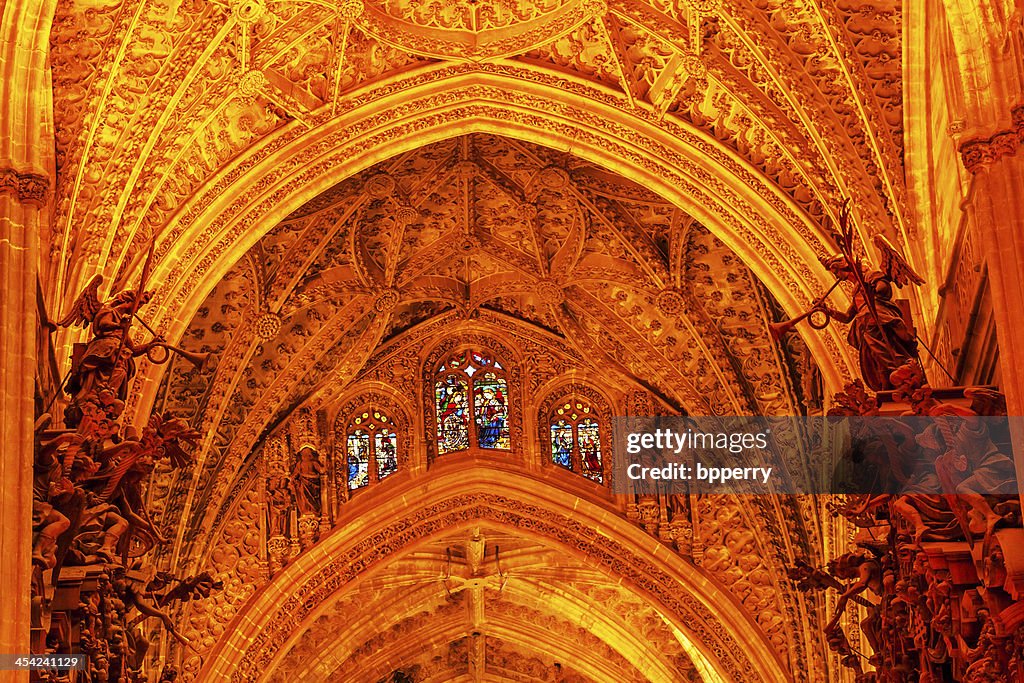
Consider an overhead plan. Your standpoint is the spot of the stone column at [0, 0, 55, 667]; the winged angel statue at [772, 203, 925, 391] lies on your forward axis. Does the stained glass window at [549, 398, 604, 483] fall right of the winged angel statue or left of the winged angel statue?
left

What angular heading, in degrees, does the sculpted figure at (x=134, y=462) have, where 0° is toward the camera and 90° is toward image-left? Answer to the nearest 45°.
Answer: approximately 270°

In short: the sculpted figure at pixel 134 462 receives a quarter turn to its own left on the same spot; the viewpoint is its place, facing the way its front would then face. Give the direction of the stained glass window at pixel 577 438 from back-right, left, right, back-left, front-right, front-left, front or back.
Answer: front-right

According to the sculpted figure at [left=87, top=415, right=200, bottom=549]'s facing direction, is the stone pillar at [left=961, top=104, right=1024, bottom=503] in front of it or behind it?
in front

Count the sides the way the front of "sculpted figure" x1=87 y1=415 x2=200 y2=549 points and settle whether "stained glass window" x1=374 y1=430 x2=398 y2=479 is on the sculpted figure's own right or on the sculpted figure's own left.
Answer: on the sculpted figure's own left

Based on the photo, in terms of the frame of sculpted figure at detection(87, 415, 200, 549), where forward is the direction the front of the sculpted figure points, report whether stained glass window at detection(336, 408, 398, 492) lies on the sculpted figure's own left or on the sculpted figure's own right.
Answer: on the sculpted figure's own left

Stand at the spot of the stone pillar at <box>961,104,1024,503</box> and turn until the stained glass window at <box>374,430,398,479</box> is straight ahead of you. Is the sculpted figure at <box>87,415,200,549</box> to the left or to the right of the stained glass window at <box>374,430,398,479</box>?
left

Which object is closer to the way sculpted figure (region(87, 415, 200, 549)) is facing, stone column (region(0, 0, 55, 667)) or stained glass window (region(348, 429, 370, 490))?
the stained glass window

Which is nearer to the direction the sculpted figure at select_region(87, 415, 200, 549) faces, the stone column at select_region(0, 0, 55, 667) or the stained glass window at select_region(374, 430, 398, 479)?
the stained glass window

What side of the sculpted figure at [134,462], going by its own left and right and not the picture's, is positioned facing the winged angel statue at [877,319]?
front

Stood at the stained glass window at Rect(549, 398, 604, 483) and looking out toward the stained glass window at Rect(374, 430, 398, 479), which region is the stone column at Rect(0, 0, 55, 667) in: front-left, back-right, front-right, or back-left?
front-left
